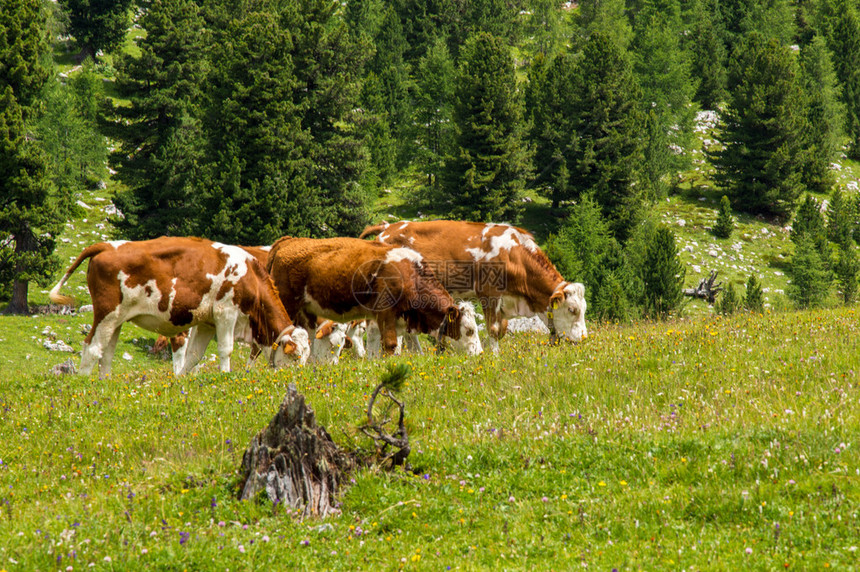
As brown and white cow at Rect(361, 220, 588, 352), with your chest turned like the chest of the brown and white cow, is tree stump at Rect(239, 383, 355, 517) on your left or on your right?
on your right

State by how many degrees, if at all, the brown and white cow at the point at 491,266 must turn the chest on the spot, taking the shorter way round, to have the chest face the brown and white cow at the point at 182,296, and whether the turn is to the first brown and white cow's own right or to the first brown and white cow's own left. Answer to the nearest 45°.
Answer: approximately 135° to the first brown and white cow's own right

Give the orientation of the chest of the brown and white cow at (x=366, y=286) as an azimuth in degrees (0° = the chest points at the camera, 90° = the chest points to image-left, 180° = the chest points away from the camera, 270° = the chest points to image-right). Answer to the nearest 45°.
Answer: approximately 270°

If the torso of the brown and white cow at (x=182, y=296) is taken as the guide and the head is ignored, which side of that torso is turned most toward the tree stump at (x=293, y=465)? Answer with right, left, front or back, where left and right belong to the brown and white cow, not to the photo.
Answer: right

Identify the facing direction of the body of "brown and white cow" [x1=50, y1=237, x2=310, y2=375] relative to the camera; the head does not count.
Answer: to the viewer's right

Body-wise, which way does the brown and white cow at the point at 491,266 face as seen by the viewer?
to the viewer's right

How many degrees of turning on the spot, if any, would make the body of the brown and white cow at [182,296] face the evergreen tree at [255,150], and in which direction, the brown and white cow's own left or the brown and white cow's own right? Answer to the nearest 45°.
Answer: approximately 90° to the brown and white cow's own left

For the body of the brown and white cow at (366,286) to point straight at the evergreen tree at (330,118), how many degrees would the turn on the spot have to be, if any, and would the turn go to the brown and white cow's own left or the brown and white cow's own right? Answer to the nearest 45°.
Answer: approximately 90° to the brown and white cow's own left
